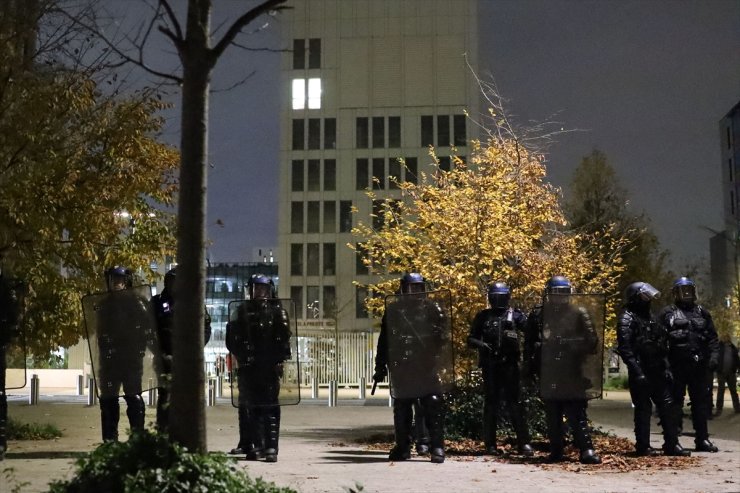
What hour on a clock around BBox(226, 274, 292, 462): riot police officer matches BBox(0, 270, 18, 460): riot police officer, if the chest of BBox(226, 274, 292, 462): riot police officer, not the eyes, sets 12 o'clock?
BBox(0, 270, 18, 460): riot police officer is roughly at 3 o'clock from BBox(226, 274, 292, 462): riot police officer.

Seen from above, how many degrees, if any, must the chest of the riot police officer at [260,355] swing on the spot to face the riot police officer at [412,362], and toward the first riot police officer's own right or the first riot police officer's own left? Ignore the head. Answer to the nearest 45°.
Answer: approximately 90° to the first riot police officer's own left

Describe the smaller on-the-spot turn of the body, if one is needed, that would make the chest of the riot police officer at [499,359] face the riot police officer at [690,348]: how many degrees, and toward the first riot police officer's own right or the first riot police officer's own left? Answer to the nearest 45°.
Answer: approximately 135° to the first riot police officer's own left

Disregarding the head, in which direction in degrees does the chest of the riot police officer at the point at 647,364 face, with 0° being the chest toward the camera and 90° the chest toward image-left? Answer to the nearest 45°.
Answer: approximately 315°

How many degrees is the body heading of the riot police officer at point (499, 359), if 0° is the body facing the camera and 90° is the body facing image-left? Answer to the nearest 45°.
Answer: approximately 0°

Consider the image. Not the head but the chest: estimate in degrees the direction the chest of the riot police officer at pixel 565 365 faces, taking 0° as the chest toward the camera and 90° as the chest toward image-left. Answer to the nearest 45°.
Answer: approximately 0°

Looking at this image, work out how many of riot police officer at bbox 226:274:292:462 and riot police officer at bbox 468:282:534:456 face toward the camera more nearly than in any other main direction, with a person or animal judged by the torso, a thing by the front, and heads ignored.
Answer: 2

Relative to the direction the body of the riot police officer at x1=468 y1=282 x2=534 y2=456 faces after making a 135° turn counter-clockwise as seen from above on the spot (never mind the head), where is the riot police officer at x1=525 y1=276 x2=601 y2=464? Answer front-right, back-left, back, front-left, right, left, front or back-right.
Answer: right

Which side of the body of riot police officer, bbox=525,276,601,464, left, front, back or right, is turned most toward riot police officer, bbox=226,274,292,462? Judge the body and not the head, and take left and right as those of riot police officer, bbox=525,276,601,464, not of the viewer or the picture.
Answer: right
